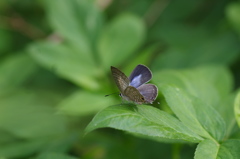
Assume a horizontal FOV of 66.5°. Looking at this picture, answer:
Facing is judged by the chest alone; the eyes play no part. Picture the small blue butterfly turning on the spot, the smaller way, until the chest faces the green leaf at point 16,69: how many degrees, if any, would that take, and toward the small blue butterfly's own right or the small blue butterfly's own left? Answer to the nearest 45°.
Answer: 0° — it already faces it
